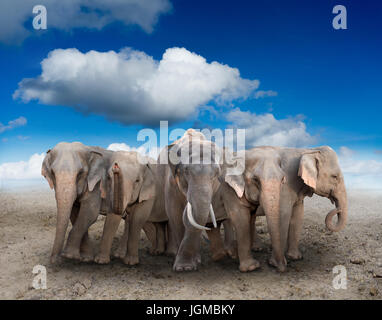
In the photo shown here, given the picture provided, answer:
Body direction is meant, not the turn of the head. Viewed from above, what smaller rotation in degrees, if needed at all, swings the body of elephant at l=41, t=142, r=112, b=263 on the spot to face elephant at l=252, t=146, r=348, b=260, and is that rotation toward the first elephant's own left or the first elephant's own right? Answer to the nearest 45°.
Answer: approximately 135° to the first elephant's own left

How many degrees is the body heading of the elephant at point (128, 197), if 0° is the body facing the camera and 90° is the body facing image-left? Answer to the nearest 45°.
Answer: approximately 45°

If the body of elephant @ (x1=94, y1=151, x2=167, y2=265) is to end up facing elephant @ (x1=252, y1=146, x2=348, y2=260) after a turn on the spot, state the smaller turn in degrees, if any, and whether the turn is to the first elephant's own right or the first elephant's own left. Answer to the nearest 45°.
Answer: approximately 135° to the first elephant's own left

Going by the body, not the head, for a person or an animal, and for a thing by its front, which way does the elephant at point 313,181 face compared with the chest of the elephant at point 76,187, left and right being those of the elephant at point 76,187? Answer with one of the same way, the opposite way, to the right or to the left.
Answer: to the left

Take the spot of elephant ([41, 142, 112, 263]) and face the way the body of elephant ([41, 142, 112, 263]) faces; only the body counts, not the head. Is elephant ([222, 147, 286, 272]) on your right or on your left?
on your left

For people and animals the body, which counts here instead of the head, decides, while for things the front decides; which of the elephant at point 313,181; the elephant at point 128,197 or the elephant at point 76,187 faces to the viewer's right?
the elephant at point 313,181

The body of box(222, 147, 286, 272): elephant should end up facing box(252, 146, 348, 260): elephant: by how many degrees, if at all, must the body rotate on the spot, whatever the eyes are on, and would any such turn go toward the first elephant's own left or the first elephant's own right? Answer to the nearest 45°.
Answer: approximately 90° to the first elephant's own left

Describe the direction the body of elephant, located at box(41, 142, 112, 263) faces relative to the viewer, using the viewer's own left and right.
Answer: facing the viewer and to the left of the viewer

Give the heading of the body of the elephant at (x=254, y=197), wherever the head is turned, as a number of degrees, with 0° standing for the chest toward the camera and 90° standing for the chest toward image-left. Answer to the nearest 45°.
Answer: approximately 315°

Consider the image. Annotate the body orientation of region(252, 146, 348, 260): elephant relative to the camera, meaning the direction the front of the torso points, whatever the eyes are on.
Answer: to the viewer's right

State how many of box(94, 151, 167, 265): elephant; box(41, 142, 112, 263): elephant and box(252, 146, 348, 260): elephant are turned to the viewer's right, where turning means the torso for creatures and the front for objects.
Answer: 1

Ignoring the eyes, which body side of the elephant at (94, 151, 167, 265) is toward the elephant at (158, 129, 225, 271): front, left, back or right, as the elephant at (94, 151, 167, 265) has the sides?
left

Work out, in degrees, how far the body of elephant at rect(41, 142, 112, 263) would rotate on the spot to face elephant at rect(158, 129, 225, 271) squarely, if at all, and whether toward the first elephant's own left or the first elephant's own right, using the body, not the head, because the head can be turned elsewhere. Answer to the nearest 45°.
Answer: approximately 90° to the first elephant's own left

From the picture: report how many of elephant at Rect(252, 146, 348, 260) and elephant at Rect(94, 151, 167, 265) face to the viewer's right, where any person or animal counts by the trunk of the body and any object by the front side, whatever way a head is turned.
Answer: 1
